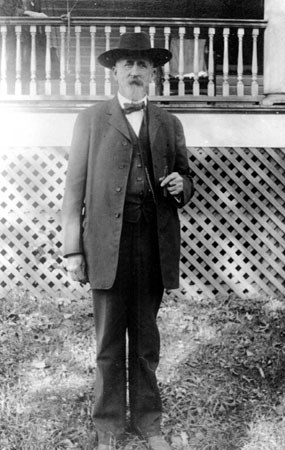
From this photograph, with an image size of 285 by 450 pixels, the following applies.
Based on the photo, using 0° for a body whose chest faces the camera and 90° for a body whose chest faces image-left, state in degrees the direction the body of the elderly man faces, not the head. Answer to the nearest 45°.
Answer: approximately 0°

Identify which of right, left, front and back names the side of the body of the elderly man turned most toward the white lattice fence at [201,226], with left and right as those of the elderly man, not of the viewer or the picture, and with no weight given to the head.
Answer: back
